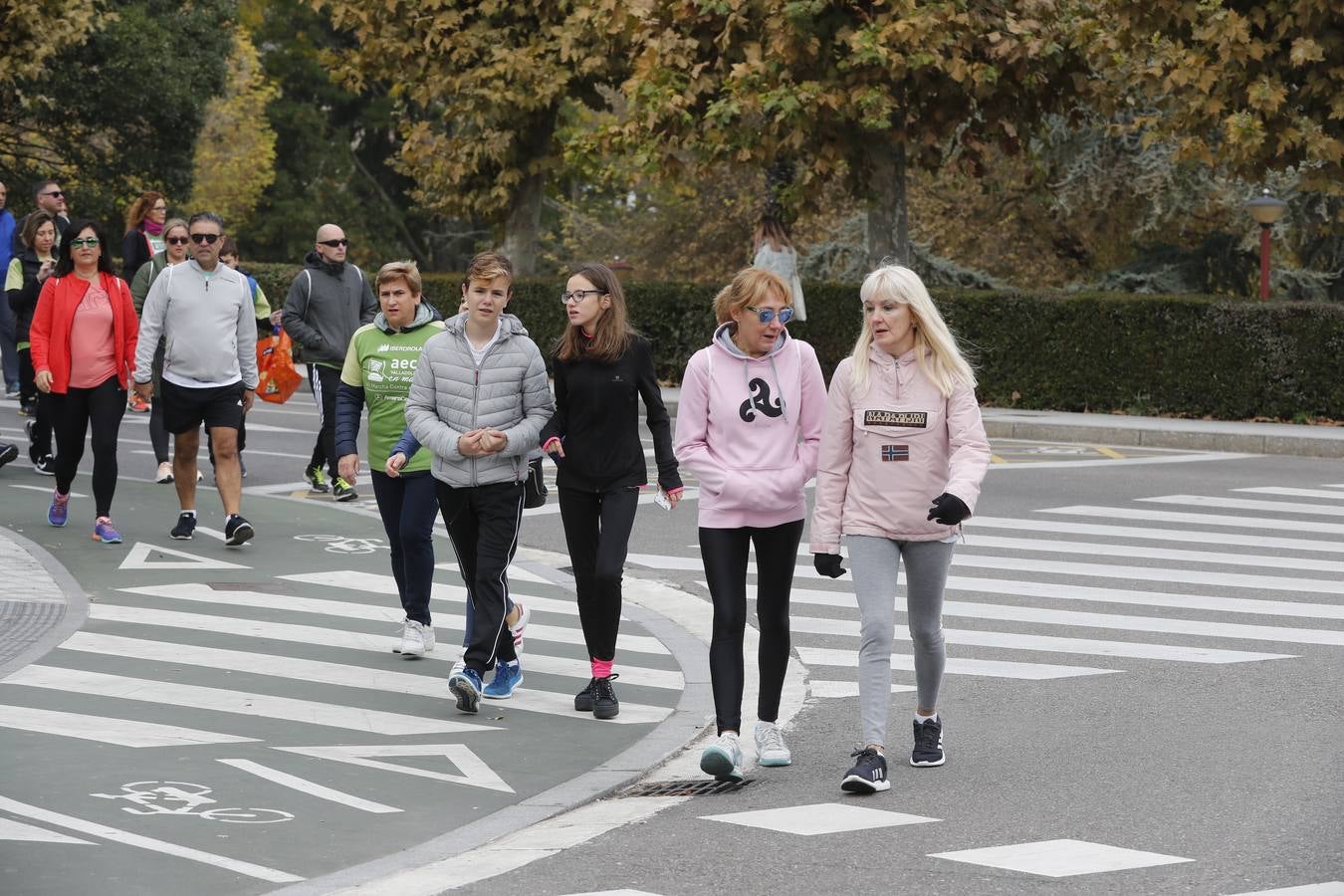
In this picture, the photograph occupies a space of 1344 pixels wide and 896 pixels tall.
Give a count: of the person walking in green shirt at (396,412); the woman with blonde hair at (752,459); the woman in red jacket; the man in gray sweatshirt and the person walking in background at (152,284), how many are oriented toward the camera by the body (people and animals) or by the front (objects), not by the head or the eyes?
5

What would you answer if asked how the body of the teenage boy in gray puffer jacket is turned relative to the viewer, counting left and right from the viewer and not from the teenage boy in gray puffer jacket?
facing the viewer

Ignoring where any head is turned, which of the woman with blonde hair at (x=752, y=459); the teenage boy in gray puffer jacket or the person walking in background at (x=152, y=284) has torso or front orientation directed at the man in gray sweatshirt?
the person walking in background

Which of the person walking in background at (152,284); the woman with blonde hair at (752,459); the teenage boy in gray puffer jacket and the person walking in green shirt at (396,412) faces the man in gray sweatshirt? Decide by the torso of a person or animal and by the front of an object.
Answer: the person walking in background at (152,284)

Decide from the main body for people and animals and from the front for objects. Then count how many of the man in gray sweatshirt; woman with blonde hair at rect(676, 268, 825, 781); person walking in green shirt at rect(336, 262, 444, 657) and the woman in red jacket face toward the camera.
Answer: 4

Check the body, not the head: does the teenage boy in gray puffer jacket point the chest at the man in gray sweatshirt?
no

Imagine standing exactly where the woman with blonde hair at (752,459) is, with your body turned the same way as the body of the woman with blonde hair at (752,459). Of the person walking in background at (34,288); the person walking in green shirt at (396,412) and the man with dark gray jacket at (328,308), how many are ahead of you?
0

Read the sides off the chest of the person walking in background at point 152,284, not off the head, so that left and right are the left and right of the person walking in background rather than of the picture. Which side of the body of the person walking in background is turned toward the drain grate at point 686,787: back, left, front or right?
front

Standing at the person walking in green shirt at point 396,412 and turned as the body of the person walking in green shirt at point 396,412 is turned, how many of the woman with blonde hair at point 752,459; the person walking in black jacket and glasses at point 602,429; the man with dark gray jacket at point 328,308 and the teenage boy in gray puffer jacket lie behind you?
1

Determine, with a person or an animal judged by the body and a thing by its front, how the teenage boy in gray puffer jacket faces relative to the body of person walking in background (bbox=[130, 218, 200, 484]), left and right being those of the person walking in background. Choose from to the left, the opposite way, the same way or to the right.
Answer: the same way

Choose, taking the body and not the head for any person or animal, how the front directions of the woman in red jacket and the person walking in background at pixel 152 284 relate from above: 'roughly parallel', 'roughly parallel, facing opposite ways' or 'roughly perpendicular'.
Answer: roughly parallel

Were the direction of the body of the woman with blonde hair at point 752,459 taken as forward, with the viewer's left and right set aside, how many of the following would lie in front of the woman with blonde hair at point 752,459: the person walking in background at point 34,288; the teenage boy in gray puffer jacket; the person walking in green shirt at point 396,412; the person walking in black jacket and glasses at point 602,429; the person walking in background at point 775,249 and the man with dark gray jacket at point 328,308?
0

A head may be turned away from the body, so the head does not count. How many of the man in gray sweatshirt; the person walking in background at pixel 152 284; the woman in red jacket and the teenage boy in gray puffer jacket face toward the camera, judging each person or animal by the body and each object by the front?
4

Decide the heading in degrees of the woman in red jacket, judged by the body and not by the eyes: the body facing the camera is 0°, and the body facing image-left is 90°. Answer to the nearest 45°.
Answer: approximately 0°

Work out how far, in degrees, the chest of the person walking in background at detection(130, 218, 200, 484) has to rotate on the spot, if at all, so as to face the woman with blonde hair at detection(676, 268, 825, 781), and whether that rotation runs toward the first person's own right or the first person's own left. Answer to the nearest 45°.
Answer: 0° — they already face them

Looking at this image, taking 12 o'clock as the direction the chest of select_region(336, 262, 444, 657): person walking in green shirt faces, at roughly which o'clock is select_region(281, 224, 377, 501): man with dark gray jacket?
The man with dark gray jacket is roughly at 6 o'clock from the person walking in green shirt.

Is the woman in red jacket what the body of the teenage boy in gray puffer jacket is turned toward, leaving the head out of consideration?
no

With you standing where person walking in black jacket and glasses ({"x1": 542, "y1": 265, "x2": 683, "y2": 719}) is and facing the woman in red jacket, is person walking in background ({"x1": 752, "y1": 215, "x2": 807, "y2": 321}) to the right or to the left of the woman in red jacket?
right

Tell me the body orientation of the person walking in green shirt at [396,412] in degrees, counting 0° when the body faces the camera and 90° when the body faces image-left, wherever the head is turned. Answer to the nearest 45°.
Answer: approximately 0°

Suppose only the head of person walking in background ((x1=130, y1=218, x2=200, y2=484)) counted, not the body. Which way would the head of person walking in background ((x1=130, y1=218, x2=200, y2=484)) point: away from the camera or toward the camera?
toward the camera
